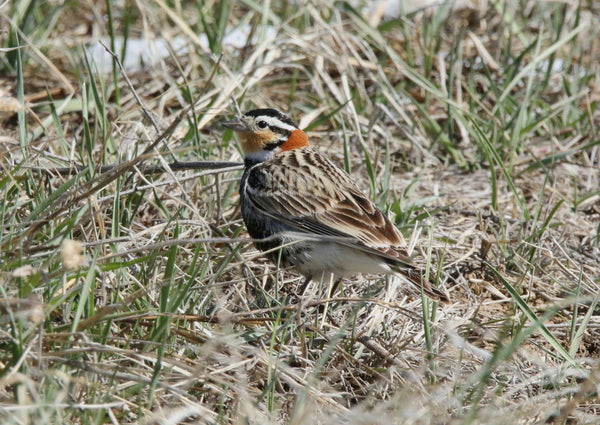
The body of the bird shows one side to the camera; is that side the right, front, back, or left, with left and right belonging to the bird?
left
